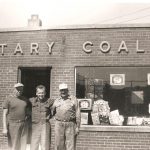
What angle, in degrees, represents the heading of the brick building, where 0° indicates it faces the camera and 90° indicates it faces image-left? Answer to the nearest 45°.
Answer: approximately 0°

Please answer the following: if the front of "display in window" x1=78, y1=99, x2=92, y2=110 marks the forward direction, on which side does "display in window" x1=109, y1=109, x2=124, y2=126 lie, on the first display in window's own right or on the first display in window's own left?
on the first display in window's own left

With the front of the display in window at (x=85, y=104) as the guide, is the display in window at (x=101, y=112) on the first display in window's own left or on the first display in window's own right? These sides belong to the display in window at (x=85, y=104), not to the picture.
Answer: on the first display in window's own left

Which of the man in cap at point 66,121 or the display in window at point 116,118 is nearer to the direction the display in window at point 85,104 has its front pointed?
the man in cap

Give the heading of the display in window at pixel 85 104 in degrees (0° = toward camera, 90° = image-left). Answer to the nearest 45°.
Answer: approximately 0°
